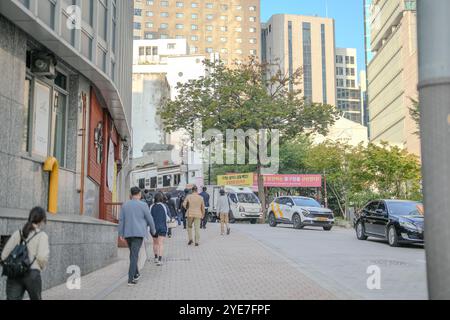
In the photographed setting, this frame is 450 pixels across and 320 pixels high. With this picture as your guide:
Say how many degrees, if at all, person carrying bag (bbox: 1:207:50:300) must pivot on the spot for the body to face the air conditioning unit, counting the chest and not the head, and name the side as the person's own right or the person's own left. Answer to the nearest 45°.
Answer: approximately 45° to the person's own left

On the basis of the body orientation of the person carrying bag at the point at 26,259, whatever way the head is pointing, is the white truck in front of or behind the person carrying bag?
in front

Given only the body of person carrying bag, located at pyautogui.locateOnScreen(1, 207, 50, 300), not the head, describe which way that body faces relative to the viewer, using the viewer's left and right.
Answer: facing away from the viewer and to the right of the viewer

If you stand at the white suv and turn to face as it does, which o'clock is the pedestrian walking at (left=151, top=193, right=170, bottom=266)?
The pedestrian walking is roughly at 2 o'clock from the white suv.

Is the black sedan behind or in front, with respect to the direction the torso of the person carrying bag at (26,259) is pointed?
in front

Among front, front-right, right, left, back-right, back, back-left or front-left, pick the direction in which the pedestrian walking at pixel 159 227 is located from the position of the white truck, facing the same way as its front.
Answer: front-right

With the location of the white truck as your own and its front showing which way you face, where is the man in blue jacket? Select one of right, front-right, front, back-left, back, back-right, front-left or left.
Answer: front-right

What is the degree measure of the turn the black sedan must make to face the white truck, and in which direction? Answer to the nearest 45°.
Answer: approximately 180°
